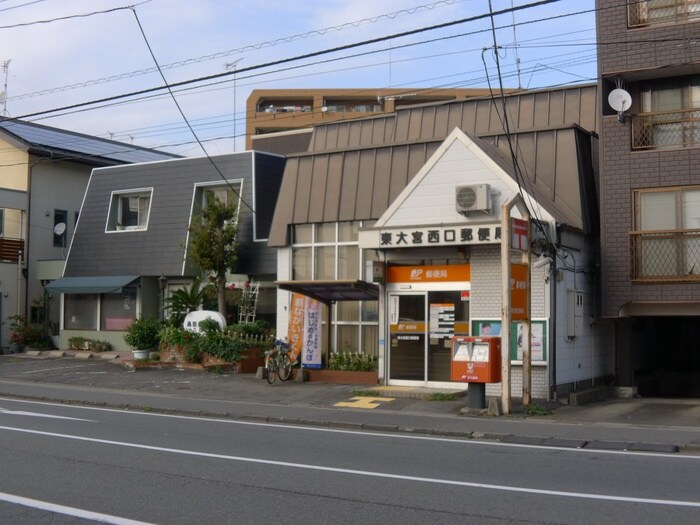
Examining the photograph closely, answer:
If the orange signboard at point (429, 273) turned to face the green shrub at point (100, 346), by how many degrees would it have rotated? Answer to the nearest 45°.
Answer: approximately 135° to its right

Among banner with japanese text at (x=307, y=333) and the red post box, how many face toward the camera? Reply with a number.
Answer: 2

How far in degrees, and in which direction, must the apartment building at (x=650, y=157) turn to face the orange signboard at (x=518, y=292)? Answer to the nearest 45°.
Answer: approximately 45° to its right

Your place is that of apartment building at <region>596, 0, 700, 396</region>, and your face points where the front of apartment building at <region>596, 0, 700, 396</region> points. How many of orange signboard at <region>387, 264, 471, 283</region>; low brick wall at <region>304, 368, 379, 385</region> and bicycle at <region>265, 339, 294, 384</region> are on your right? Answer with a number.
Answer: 3

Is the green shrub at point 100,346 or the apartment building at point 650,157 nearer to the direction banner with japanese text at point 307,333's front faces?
the apartment building

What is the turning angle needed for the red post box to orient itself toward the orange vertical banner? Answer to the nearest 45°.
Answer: approximately 135° to its right

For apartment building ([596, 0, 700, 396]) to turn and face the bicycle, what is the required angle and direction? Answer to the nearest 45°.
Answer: approximately 90° to its right

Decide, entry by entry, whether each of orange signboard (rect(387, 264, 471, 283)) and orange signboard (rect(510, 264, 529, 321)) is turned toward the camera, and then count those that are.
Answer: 2

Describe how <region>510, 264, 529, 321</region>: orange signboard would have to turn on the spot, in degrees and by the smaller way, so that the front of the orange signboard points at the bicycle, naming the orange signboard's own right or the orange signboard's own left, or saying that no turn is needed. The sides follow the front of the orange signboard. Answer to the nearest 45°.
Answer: approximately 135° to the orange signboard's own right

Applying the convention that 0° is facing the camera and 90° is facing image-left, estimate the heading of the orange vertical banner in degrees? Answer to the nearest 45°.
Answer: approximately 0°

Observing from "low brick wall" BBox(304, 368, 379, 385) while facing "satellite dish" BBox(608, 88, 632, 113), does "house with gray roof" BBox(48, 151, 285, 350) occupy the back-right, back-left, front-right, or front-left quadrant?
back-left
